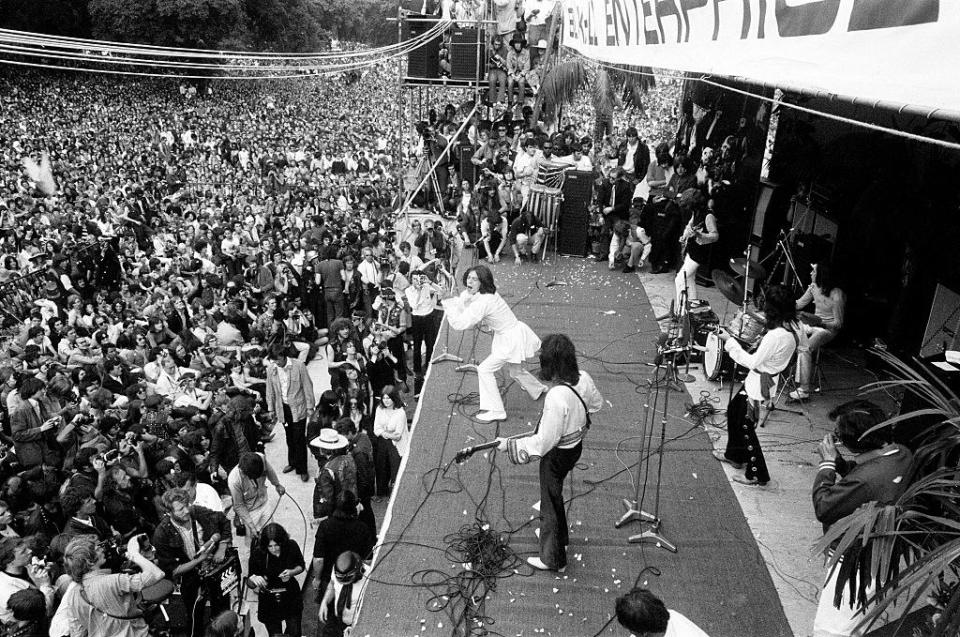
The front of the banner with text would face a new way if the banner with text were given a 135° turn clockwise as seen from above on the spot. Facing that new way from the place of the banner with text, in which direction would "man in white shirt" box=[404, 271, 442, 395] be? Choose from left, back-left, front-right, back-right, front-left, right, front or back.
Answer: front-left

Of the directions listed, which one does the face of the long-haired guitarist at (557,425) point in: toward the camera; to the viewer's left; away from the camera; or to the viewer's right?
away from the camera

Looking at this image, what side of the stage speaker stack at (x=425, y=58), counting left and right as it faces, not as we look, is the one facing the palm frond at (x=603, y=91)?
left

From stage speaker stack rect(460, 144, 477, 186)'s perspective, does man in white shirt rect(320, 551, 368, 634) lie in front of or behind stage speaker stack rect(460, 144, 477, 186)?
in front

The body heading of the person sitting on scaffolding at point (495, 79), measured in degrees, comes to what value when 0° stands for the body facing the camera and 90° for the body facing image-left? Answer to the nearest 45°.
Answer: approximately 0°

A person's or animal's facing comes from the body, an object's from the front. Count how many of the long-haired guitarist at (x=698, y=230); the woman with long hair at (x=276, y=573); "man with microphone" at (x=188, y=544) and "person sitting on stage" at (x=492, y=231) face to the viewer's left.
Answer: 1

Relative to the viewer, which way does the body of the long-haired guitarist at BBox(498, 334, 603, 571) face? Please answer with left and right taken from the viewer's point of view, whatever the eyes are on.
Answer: facing away from the viewer and to the left of the viewer

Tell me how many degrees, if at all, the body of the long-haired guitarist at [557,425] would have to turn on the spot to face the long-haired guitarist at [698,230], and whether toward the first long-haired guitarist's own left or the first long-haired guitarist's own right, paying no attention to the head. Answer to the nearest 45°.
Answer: approximately 45° to the first long-haired guitarist's own right
